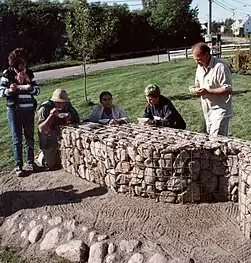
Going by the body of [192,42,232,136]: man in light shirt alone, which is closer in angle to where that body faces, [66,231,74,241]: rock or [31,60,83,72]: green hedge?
the rock

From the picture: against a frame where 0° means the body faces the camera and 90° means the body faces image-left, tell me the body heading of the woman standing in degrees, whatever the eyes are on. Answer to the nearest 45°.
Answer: approximately 0°

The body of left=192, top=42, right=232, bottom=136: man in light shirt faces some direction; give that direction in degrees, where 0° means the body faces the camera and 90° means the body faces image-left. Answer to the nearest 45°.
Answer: approximately 45°

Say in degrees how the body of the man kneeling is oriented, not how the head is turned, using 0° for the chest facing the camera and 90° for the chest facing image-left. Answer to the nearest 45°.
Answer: approximately 315°

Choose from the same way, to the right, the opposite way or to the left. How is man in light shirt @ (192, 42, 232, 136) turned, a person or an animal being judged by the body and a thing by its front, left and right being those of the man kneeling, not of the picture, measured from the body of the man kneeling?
to the right

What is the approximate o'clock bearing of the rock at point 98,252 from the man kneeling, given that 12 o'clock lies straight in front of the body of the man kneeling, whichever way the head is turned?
The rock is roughly at 1 o'clock from the man kneeling.

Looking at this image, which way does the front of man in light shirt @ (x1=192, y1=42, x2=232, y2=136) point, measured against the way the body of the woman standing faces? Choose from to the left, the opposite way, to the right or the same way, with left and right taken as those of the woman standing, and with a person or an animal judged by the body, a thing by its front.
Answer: to the right
